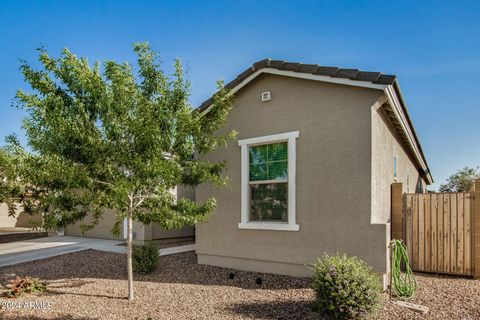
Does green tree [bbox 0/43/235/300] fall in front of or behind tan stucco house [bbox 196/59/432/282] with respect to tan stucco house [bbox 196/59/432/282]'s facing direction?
in front

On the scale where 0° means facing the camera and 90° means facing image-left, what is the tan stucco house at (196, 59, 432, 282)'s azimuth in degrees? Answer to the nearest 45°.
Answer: approximately 45°

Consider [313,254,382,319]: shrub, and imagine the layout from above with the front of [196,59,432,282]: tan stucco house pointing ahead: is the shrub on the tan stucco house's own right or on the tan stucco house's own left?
on the tan stucco house's own left

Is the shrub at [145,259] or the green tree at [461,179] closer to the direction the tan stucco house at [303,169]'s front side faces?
the shrub

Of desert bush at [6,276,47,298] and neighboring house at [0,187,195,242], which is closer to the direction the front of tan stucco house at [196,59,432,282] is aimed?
the desert bush

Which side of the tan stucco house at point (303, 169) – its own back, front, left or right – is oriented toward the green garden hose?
left

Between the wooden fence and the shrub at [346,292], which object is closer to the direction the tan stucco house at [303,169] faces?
the shrub
